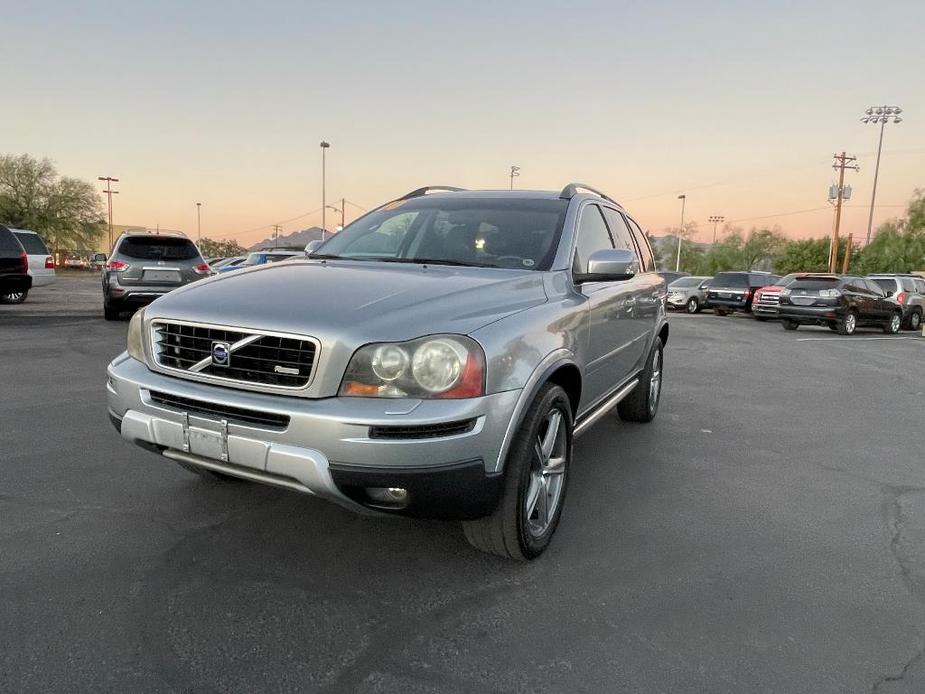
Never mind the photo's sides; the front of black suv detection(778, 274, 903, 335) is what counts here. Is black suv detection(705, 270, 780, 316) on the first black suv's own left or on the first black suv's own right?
on the first black suv's own left

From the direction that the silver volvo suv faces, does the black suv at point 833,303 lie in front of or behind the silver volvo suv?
behind

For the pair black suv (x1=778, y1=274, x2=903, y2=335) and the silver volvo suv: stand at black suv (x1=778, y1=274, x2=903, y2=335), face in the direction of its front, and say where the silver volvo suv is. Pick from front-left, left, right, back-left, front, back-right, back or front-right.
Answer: back-right

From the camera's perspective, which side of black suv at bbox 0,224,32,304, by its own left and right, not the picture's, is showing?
back

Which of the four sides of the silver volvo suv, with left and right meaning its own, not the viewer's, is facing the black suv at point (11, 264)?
right

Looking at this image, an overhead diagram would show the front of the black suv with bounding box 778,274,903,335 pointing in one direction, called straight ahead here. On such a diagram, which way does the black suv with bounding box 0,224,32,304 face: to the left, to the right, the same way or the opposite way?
to the left

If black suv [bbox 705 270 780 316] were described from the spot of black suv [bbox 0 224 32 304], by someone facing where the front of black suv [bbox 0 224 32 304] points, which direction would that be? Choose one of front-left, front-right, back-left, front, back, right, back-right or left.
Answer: right

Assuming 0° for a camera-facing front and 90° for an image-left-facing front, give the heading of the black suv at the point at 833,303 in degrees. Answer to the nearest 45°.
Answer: approximately 225°

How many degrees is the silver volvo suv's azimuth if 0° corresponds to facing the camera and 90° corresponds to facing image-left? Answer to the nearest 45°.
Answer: approximately 45°

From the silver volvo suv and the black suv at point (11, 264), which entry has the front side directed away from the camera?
the black suv

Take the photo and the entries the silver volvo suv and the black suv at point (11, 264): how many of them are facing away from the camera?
1
